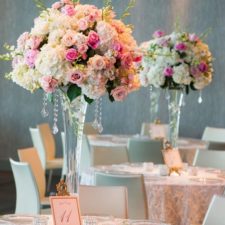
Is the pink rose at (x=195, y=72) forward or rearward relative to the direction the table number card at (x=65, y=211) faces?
rearward

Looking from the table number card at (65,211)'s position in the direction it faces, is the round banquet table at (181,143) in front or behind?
behind

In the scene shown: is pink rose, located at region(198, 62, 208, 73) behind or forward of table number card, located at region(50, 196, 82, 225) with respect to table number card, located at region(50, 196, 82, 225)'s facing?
behind

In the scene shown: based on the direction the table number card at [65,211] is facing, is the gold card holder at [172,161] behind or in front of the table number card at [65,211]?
behind

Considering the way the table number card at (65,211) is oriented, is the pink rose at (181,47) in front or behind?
behind

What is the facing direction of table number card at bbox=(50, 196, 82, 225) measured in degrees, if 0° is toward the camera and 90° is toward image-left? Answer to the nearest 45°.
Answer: approximately 0°
